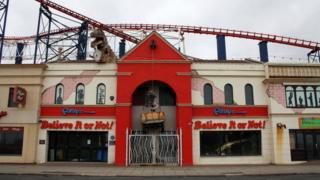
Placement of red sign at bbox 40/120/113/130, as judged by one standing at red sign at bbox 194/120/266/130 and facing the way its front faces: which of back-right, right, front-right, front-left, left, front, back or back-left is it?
right

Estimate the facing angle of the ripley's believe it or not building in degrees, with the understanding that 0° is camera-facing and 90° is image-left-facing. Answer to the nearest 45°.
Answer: approximately 0°

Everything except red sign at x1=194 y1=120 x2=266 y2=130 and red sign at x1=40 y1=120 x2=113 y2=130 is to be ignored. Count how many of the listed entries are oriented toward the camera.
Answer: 2

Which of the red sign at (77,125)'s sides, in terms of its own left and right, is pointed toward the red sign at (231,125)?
left

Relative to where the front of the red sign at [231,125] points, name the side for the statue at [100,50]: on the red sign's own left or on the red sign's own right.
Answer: on the red sign's own right
